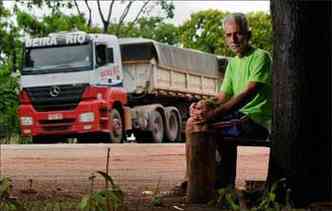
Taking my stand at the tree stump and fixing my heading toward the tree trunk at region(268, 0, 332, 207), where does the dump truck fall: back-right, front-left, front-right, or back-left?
back-left

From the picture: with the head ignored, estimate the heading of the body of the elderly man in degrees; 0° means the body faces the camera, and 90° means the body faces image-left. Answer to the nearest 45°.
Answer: approximately 45°

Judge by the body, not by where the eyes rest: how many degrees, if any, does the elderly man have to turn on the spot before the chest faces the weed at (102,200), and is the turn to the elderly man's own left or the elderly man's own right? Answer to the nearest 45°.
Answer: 0° — they already face it

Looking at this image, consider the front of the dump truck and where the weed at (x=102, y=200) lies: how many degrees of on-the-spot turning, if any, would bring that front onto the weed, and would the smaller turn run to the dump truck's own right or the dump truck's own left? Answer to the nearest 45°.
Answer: approximately 45° to the dump truck's own left

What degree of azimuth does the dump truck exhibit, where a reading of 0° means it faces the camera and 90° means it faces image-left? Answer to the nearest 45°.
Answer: approximately 45°

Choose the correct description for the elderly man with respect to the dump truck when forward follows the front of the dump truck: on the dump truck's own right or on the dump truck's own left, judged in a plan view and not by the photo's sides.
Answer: on the dump truck's own left

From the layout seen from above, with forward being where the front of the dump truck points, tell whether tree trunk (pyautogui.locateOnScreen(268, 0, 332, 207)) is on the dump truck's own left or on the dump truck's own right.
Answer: on the dump truck's own left

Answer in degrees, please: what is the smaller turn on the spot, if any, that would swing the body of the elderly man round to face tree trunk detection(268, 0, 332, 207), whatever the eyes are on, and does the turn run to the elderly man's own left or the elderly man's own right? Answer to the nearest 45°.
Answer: approximately 90° to the elderly man's own left

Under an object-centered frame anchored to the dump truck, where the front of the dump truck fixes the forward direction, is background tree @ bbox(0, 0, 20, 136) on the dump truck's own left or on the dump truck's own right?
on the dump truck's own right
